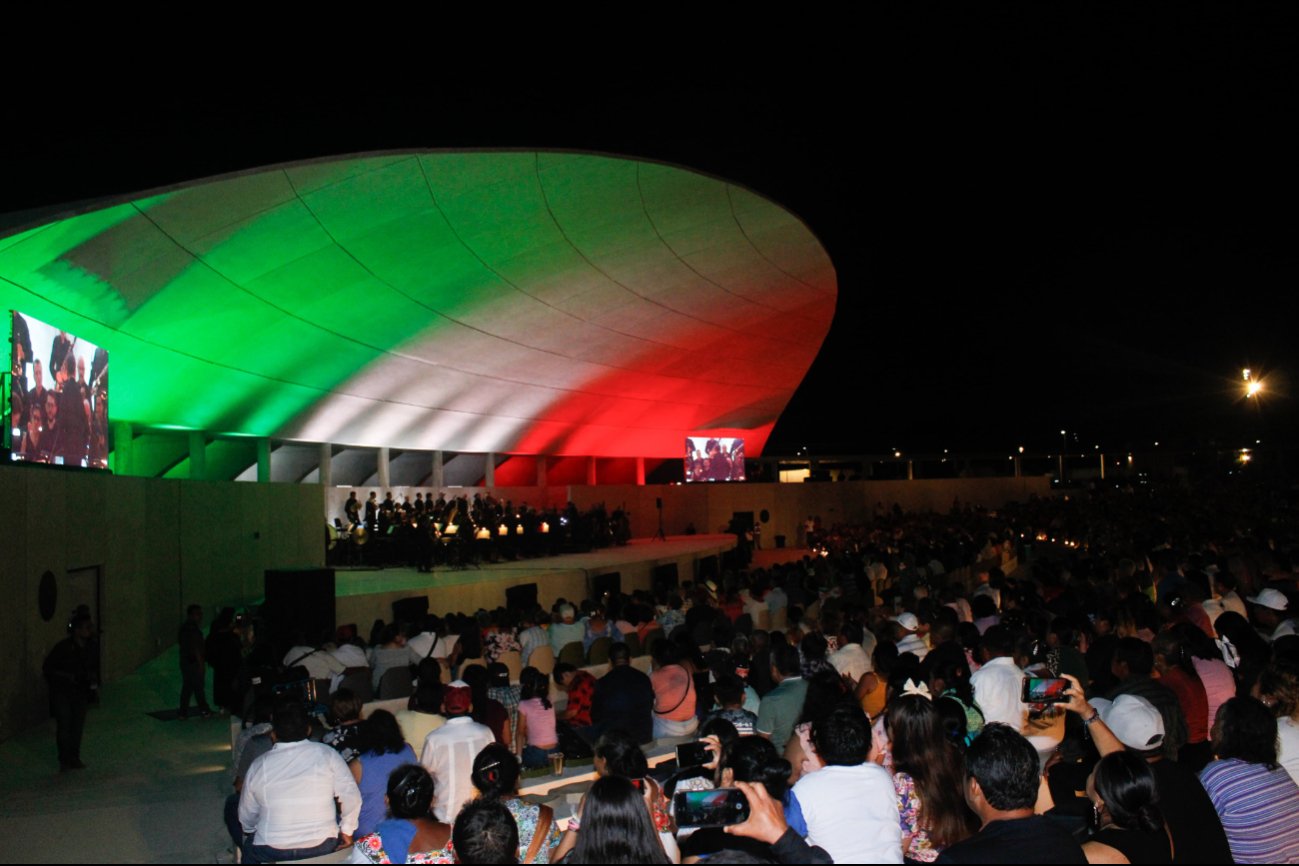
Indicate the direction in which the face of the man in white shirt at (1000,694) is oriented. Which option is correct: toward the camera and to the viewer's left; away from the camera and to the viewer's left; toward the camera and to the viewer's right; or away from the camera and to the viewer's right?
away from the camera and to the viewer's left

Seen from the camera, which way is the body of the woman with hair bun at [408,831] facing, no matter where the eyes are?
away from the camera

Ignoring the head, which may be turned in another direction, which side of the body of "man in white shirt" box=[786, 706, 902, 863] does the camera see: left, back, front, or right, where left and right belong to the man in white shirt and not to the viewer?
back

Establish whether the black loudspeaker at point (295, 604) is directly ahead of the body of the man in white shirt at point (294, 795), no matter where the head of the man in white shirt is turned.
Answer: yes

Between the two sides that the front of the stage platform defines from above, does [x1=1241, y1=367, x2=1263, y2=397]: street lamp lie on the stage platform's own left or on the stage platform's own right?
on the stage platform's own left

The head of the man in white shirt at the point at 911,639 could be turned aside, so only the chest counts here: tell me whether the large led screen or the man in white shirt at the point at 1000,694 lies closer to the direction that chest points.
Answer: the large led screen

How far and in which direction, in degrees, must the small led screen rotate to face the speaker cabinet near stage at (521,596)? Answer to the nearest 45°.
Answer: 0° — it already faces it

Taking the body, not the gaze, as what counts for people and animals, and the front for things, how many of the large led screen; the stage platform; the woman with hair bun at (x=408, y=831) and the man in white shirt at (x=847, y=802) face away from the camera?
2

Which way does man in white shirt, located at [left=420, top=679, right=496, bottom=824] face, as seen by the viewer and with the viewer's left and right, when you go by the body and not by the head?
facing away from the viewer

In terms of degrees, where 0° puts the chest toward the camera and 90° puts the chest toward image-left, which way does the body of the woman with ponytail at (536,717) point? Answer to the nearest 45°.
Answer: approximately 135°

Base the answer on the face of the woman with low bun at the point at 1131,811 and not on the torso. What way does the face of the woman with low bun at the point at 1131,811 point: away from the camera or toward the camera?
away from the camera

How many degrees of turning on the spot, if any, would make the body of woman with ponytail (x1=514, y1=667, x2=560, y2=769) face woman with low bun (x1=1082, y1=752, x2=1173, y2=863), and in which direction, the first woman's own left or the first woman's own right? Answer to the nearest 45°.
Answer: approximately 180°
